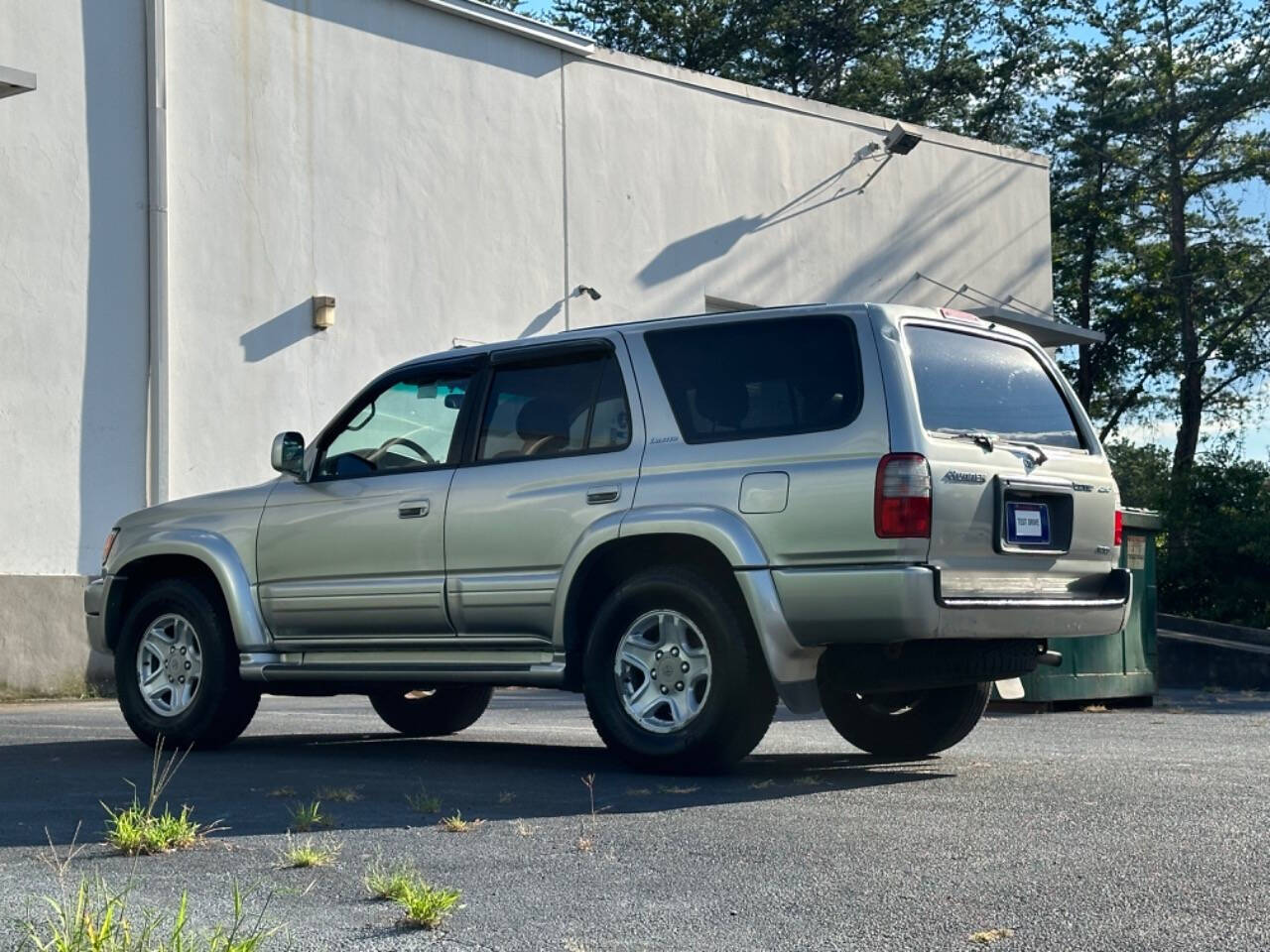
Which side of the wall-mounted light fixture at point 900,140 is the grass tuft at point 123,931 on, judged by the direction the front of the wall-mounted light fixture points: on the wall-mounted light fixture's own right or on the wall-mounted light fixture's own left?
on the wall-mounted light fixture's own right

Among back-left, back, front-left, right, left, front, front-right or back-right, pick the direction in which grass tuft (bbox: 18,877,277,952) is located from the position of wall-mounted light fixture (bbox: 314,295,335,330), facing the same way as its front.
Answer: front-right

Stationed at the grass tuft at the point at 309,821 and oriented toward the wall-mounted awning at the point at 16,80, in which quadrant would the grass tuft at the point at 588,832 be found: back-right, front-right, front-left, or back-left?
back-right

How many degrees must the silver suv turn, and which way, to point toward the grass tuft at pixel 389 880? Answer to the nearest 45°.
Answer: approximately 135° to its left

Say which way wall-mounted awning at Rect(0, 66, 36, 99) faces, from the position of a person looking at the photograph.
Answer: facing the viewer and to the right of the viewer

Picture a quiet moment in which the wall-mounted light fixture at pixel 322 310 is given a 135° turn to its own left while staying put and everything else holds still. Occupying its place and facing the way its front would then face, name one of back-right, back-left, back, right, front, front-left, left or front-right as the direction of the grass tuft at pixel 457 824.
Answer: back

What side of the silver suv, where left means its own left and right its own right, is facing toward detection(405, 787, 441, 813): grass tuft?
left

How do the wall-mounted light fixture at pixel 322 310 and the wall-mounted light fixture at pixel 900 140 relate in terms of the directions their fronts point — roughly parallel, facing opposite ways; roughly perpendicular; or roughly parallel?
roughly parallel

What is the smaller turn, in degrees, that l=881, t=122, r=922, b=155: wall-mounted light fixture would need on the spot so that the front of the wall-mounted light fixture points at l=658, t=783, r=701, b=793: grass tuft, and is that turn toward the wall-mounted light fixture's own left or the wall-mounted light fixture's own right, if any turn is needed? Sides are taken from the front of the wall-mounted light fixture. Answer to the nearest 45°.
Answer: approximately 45° to the wall-mounted light fixture's own right

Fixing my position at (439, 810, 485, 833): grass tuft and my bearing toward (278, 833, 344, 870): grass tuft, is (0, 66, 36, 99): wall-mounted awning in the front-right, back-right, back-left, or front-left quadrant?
back-right

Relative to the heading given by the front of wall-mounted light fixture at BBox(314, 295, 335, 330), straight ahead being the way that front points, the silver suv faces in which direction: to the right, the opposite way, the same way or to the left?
the opposite way

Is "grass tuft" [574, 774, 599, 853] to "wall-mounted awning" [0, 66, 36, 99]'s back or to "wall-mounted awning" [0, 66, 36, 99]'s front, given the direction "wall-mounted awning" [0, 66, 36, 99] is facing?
to the front

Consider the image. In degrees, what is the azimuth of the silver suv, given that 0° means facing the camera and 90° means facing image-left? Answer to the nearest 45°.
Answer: approximately 135°

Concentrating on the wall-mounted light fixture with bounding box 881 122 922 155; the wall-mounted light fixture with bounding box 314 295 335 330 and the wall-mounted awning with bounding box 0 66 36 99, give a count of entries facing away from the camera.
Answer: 0

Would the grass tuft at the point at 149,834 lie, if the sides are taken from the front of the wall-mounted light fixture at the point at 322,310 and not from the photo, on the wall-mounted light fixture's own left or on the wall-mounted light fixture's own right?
on the wall-mounted light fixture's own right

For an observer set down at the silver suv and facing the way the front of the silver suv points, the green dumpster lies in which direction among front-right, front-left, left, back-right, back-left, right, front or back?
right

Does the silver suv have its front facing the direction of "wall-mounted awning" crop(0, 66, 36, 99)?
yes
